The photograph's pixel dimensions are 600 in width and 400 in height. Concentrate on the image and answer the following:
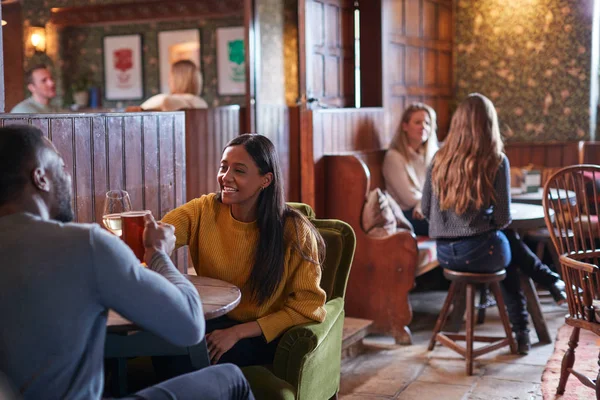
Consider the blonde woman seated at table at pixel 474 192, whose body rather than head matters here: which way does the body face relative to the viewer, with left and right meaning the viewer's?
facing away from the viewer

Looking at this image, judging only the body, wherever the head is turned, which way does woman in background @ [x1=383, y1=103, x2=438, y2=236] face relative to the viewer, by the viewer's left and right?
facing the viewer and to the right of the viewer

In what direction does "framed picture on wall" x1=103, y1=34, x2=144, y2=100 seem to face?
toward the camera

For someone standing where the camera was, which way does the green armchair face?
facing the viewer and to the left of the viewer

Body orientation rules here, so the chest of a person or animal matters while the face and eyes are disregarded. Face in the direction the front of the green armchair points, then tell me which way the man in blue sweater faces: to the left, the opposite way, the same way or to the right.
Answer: the opposite way

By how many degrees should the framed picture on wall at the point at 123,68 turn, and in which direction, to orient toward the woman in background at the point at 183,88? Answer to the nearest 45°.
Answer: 0° — it already faces them

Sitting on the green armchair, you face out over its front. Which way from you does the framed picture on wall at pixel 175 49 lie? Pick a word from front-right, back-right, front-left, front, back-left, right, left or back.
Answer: back-right

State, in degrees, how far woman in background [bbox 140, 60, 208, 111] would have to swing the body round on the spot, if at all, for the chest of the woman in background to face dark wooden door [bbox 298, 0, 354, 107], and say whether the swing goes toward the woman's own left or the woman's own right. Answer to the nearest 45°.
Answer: approximately 90° to the woman's own right

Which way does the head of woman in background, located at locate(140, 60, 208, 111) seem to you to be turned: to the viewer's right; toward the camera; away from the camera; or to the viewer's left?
away from the camera

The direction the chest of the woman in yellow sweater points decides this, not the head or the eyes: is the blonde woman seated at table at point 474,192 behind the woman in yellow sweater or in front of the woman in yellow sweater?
behind

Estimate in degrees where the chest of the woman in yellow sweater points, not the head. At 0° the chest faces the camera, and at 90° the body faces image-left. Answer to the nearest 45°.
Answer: approximately 45°

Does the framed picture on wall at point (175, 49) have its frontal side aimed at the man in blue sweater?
yes

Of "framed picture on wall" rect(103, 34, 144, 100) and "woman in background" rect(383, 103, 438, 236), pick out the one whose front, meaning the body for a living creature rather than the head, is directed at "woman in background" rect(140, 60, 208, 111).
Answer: the framed picture on wall

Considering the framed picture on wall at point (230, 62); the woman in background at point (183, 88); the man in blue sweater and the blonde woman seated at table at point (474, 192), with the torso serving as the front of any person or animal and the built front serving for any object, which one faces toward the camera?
the framed picture on wall
